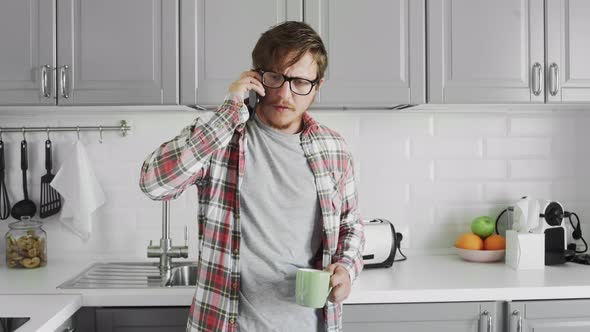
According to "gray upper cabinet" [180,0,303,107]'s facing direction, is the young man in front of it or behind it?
in front

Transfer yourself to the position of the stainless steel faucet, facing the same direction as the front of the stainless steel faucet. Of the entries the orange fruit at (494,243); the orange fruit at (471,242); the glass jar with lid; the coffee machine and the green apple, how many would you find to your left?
4

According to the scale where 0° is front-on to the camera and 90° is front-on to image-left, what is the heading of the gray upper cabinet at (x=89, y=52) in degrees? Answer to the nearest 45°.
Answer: approximately 0°

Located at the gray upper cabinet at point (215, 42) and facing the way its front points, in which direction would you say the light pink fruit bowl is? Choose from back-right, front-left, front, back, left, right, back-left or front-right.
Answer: left

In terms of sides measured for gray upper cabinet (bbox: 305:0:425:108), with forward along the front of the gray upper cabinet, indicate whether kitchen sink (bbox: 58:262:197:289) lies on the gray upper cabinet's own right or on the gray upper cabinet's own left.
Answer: on the gray upper cabinet's own right

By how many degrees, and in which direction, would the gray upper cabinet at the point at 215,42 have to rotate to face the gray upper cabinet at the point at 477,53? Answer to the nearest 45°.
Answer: approximately 90° to its left

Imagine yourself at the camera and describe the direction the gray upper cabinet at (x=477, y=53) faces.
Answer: facing the viewer

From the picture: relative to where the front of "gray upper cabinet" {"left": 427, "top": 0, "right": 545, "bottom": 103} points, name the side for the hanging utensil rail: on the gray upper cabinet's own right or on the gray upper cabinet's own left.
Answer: on the gray upper cabinet's own right

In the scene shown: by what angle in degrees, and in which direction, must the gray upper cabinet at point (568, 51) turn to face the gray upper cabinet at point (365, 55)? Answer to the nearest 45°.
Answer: approximately 45° to its right

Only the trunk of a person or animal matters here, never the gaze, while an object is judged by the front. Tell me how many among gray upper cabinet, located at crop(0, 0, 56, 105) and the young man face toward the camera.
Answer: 2
